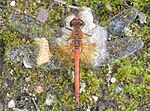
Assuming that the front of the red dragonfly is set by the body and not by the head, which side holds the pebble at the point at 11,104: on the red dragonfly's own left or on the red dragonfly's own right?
on the red dragonfly's own left

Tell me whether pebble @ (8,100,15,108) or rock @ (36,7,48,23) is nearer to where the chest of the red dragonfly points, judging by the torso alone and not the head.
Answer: the rock

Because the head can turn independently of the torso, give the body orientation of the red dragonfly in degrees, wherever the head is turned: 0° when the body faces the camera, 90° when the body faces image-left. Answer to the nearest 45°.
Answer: approximately 180°
